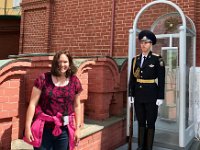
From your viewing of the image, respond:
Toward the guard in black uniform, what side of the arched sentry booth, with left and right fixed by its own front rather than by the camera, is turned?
front

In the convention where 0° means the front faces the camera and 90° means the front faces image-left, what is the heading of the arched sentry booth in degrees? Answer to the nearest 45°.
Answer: approximately 45°

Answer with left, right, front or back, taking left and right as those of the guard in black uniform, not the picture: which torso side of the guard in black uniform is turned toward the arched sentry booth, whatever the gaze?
back

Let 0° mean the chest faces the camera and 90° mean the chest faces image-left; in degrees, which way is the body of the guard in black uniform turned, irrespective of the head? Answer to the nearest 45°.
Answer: approximately 45°

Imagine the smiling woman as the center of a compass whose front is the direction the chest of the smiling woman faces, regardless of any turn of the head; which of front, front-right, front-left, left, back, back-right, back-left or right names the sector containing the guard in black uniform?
back-left

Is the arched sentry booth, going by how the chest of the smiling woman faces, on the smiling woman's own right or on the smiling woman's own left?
on the smiling woman's own left

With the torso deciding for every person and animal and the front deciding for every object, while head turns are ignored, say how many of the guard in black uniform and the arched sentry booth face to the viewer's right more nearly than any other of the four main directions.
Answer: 0
